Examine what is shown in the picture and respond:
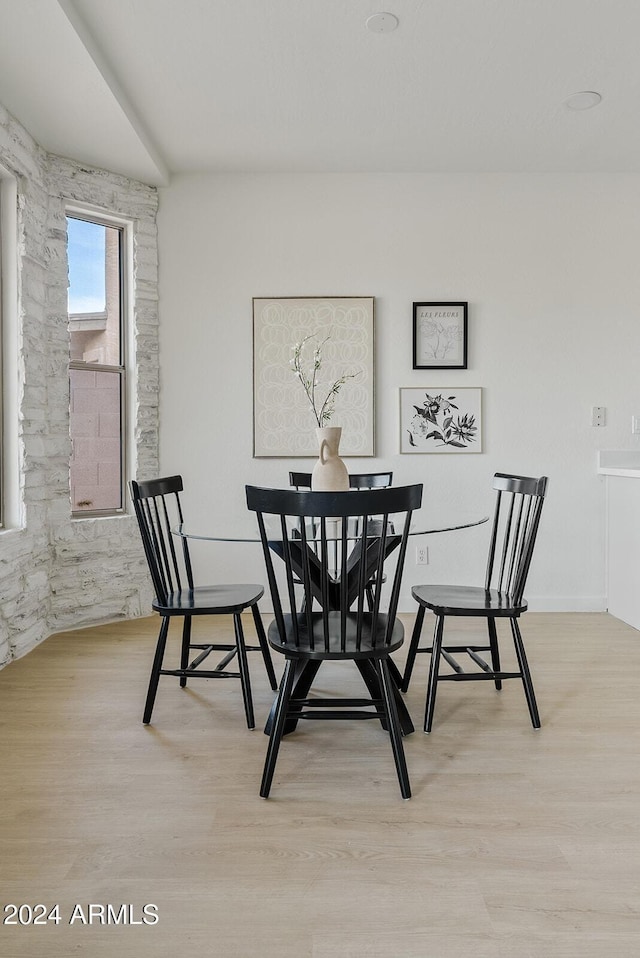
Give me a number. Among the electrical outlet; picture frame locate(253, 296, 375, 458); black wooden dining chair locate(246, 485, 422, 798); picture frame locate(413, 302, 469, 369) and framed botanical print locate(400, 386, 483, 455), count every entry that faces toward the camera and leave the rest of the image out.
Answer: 4

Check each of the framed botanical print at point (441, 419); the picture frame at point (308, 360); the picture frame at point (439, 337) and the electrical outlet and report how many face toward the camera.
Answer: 4

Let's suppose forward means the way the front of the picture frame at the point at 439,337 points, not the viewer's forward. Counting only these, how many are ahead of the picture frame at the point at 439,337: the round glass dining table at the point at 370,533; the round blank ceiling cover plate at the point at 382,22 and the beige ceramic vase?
3

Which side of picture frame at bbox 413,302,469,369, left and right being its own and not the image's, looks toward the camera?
front

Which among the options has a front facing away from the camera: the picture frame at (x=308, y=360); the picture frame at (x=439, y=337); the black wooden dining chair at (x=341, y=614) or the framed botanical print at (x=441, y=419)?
the black wooden dining chair

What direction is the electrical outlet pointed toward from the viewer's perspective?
toward the camera

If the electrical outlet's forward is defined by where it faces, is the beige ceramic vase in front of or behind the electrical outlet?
in front

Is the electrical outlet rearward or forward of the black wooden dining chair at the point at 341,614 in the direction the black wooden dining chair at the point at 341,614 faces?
forward

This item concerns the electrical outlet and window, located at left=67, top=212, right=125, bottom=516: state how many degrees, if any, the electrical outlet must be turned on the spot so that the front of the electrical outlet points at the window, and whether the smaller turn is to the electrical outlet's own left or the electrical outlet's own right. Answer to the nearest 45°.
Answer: approximately 90° to the electrical outlet's own right

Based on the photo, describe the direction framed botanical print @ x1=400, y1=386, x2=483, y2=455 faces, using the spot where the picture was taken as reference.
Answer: facing the viewer

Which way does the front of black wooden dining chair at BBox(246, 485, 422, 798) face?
away from the camera

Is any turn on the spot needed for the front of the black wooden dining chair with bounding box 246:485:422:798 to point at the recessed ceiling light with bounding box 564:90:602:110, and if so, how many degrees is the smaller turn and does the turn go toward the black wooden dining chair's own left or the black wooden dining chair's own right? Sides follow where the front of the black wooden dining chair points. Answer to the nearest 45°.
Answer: approximately 45° to the black wooden dining chair's own right

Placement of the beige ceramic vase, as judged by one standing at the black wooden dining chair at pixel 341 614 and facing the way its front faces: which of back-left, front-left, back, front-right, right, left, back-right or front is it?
front
